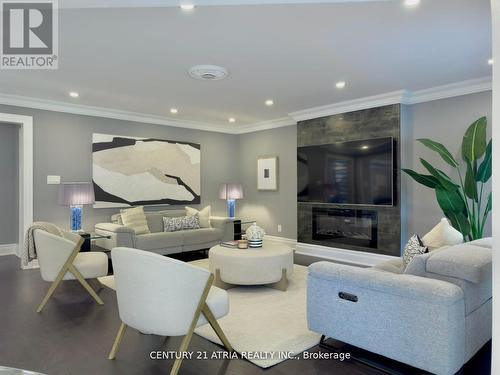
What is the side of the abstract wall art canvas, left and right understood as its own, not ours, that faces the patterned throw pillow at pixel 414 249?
front

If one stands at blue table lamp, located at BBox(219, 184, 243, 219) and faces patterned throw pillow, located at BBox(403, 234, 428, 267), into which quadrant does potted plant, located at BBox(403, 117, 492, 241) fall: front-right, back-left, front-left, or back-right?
front-left

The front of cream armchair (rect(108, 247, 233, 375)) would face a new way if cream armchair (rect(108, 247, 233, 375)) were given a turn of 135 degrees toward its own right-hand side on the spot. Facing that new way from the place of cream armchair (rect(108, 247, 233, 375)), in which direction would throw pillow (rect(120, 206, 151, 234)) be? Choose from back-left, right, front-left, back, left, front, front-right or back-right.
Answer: back

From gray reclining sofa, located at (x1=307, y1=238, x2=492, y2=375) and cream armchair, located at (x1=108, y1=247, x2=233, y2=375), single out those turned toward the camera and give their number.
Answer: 0

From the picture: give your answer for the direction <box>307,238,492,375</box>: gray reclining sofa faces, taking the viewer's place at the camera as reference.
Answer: facing away from the viewer and to the left of the viewer

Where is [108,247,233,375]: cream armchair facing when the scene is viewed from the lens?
facing away from the viewer and to the right of the viewer

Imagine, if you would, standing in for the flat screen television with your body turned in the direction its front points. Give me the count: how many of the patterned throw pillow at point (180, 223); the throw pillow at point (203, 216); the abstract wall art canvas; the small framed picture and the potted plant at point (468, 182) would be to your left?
1

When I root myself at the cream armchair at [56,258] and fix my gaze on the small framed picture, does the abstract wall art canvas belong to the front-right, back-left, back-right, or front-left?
front-left

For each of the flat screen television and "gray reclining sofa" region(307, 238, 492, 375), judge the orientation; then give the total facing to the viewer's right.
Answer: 0

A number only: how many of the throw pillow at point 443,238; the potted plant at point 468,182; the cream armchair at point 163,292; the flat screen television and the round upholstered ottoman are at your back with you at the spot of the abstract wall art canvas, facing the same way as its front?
0

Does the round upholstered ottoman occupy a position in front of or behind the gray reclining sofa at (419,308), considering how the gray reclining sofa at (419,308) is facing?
in front

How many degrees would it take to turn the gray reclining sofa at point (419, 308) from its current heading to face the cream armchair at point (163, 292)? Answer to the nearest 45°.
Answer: approximately 90° to its left

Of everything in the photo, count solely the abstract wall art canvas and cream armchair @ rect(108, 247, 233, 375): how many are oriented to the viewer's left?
0

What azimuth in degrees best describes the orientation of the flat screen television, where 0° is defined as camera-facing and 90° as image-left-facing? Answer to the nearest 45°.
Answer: approximately 45°

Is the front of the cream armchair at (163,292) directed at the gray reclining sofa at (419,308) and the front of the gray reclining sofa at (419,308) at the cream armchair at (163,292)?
no

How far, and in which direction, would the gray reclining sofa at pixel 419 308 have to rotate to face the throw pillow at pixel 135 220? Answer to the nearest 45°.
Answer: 0° — it already faces it

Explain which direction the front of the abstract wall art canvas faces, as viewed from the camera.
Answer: facing the viewer and to the right of the viewer

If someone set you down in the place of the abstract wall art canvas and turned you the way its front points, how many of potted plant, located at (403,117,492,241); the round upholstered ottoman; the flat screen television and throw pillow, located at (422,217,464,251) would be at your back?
0

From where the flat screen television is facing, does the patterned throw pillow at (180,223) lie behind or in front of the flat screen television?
in front
